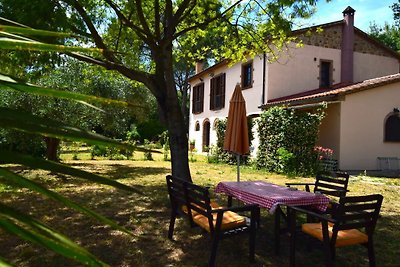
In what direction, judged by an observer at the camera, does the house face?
facing the viewer and to the left of the viewer

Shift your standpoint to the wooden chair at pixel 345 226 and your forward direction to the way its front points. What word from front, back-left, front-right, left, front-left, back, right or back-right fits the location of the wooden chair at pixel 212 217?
front-left

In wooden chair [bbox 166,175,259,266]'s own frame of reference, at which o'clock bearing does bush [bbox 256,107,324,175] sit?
The bush is roughly at 11 o'clock from the wooden chair.

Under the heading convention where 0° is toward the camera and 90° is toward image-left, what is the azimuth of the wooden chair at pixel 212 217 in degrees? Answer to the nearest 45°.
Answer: approximately 225°

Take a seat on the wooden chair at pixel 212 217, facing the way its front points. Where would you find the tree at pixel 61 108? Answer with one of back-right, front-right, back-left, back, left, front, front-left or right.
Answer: left

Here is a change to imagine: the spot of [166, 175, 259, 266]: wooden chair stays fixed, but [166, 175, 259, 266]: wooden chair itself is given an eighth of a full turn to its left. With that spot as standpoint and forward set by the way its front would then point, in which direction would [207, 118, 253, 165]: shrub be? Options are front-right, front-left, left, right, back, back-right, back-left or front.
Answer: front

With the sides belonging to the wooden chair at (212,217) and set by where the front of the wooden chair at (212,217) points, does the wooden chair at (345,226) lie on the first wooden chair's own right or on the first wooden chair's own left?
on the first wooden chair's own right

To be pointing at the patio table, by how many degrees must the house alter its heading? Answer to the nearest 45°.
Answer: approximately 45° to its left

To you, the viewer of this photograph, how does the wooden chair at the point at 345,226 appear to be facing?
facing away from the viewer and to the left of the viewer

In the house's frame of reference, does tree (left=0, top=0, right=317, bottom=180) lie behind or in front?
in front

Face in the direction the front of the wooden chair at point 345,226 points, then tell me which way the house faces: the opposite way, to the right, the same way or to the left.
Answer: to the left

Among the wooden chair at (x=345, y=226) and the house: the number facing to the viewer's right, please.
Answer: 0
